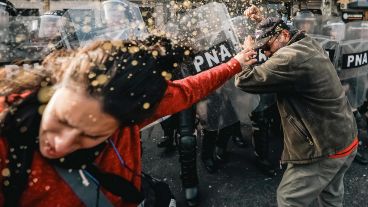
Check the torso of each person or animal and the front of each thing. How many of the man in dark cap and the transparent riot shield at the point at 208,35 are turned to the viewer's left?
1

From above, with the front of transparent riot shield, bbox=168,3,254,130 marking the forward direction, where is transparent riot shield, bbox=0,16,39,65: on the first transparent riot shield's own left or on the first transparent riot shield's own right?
on the first transparent riot shield's own right

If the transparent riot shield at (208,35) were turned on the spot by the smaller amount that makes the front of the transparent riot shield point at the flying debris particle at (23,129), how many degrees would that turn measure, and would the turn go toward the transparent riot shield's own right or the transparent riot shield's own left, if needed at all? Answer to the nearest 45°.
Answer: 0° — it already faces it

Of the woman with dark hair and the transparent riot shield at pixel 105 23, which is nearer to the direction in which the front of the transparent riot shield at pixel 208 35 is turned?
the woman with dark hair

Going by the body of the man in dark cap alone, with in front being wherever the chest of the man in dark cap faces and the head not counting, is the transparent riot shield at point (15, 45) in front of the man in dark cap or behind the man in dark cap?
in front

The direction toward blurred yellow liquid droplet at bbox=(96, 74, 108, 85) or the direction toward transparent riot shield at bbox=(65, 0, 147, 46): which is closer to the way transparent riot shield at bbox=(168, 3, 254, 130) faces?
the blurred yellow liquid droplet

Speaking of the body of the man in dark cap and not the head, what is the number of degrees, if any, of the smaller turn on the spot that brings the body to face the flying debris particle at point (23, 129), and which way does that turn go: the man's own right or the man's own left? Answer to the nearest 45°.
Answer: approximately 45° to the man's own left

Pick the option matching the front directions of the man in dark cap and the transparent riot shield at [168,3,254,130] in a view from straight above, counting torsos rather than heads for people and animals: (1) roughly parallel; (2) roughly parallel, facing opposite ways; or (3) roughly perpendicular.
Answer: roughly perpendicular

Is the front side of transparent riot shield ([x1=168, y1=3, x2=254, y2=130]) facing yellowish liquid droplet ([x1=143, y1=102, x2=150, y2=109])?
yes

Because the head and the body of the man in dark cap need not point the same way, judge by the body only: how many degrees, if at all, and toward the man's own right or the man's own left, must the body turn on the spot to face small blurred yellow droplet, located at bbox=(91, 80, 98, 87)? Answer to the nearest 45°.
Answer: approximately 45° to the man's own left

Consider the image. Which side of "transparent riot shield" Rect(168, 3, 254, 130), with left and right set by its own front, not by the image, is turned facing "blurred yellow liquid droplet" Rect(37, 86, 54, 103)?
front

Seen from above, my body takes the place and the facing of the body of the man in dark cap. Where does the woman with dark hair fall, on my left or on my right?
on my left

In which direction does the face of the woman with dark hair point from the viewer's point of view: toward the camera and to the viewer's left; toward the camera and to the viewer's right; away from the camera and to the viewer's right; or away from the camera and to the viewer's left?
toward the camera and to the viewer's left

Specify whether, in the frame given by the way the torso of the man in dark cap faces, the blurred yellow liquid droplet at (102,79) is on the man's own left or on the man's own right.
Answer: on the man's own left

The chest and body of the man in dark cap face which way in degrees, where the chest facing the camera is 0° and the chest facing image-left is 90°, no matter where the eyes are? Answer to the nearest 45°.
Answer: approximately 90°
